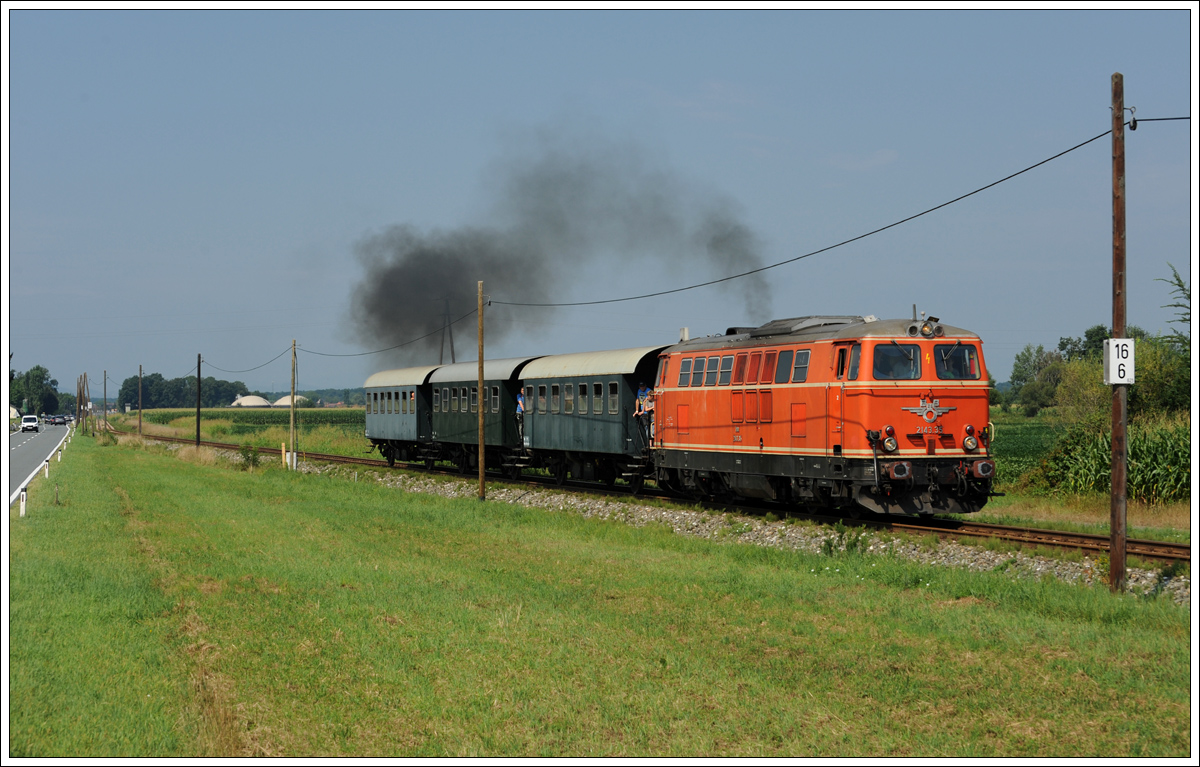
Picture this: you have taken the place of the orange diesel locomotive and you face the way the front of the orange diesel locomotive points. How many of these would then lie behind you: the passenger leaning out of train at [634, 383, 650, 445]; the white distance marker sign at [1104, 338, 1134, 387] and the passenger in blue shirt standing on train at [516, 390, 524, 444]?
2

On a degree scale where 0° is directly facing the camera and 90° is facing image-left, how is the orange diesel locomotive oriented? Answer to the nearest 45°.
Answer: approximately 315°

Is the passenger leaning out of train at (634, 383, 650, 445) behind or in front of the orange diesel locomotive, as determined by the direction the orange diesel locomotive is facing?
behind

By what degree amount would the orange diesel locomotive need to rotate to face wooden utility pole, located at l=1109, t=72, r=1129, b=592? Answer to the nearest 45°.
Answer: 0° — it already faces it

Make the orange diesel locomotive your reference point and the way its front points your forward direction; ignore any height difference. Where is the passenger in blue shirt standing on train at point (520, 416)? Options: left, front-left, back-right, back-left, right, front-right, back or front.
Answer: back

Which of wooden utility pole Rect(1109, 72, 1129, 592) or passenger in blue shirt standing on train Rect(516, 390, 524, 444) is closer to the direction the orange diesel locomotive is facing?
the wooden utility pole

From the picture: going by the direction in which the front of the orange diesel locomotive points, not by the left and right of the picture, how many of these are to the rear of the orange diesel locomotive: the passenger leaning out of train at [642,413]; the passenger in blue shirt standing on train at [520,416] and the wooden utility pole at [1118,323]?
2

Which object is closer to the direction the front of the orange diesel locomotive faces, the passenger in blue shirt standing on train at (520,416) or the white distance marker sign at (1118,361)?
the white distance marker sign
